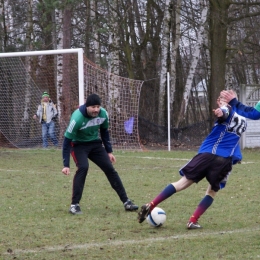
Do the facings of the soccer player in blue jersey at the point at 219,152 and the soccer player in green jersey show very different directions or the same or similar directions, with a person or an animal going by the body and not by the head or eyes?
very different directions

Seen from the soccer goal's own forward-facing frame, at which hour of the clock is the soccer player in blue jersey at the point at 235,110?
The soccer player in blue jersey is roughly at 10 o'clock from the soccer goal.

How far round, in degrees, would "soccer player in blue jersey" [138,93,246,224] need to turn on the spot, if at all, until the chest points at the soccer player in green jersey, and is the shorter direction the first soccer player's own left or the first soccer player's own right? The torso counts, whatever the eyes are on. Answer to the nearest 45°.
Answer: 0° — they already face them

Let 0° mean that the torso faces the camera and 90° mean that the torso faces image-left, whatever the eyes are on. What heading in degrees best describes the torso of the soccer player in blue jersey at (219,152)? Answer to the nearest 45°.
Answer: approximately 135°

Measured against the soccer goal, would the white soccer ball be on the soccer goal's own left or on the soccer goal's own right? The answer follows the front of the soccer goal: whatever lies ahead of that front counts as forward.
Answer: on the soccer goal's own left

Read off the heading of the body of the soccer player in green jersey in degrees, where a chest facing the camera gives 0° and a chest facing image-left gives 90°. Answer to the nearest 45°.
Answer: approximately 315°

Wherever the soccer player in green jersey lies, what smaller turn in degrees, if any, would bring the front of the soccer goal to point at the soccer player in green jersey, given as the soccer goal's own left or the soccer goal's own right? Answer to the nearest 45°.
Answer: approximately 45° to the soccer goal's own left
